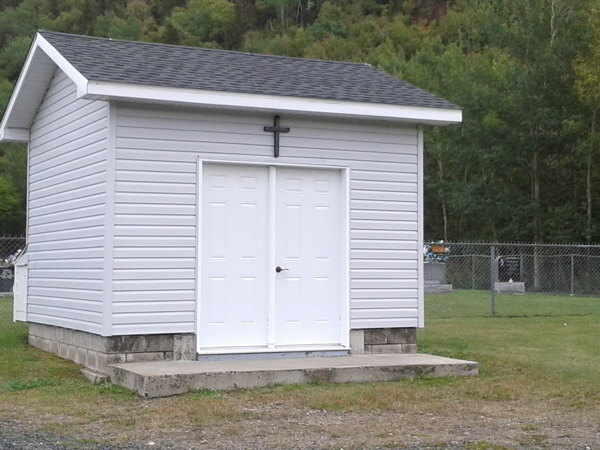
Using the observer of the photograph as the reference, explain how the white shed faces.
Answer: facing the viewer and to the right of the viewer
